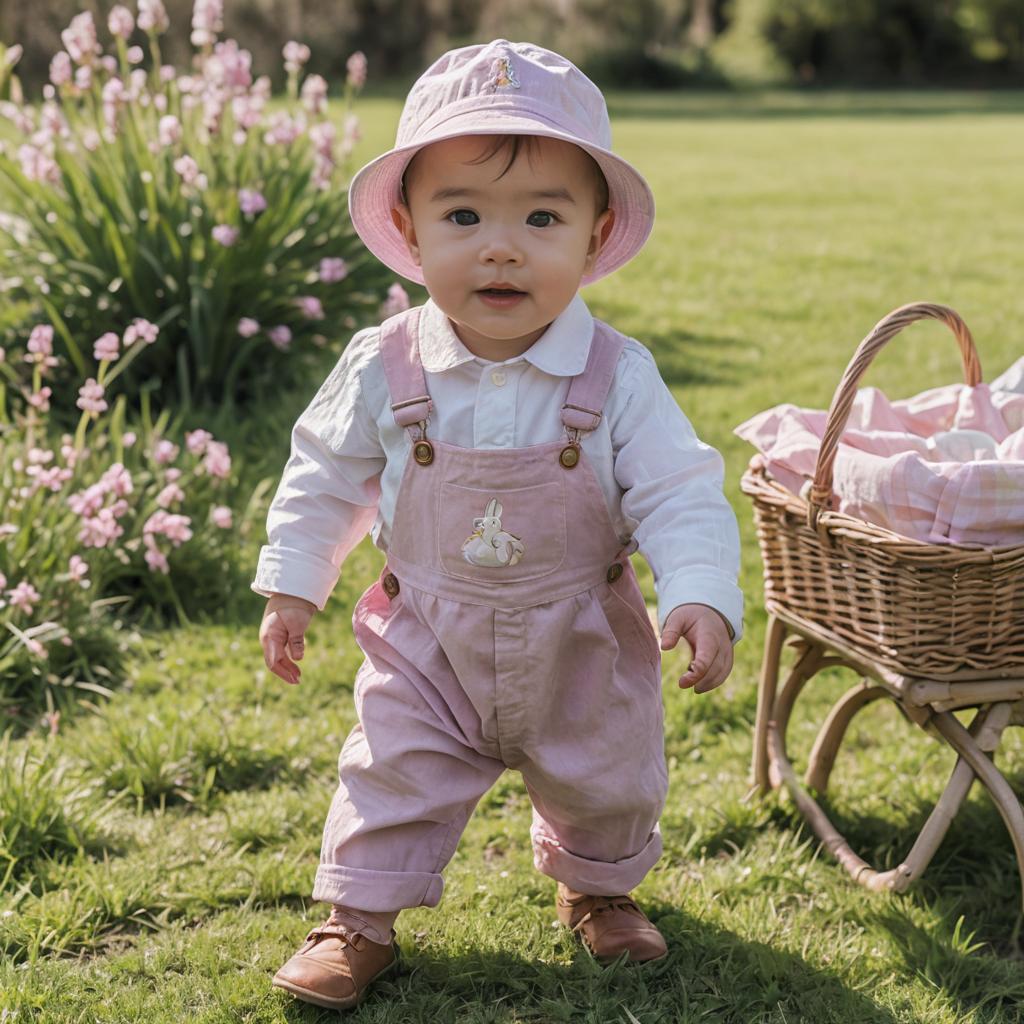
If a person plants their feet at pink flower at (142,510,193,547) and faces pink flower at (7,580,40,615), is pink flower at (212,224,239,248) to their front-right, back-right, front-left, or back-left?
back-right

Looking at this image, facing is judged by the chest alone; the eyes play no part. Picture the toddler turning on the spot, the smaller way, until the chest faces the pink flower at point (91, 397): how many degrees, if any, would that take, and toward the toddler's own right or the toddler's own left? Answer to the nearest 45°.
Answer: approximately 135° to the toddler's own right

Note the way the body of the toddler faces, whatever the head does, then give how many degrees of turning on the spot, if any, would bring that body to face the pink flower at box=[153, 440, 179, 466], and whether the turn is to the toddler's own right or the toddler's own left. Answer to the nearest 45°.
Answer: approximately 135° to the toddler's own right

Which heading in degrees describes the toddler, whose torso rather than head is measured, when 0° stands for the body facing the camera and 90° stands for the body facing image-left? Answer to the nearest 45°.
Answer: approximately 0°

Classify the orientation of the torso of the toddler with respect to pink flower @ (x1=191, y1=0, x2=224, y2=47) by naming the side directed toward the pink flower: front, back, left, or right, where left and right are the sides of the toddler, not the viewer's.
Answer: back

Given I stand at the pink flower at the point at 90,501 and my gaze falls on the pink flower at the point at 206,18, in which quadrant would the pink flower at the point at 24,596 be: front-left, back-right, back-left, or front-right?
back-left

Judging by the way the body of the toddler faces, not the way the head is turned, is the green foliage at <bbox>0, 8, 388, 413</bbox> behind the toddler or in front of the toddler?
behind
